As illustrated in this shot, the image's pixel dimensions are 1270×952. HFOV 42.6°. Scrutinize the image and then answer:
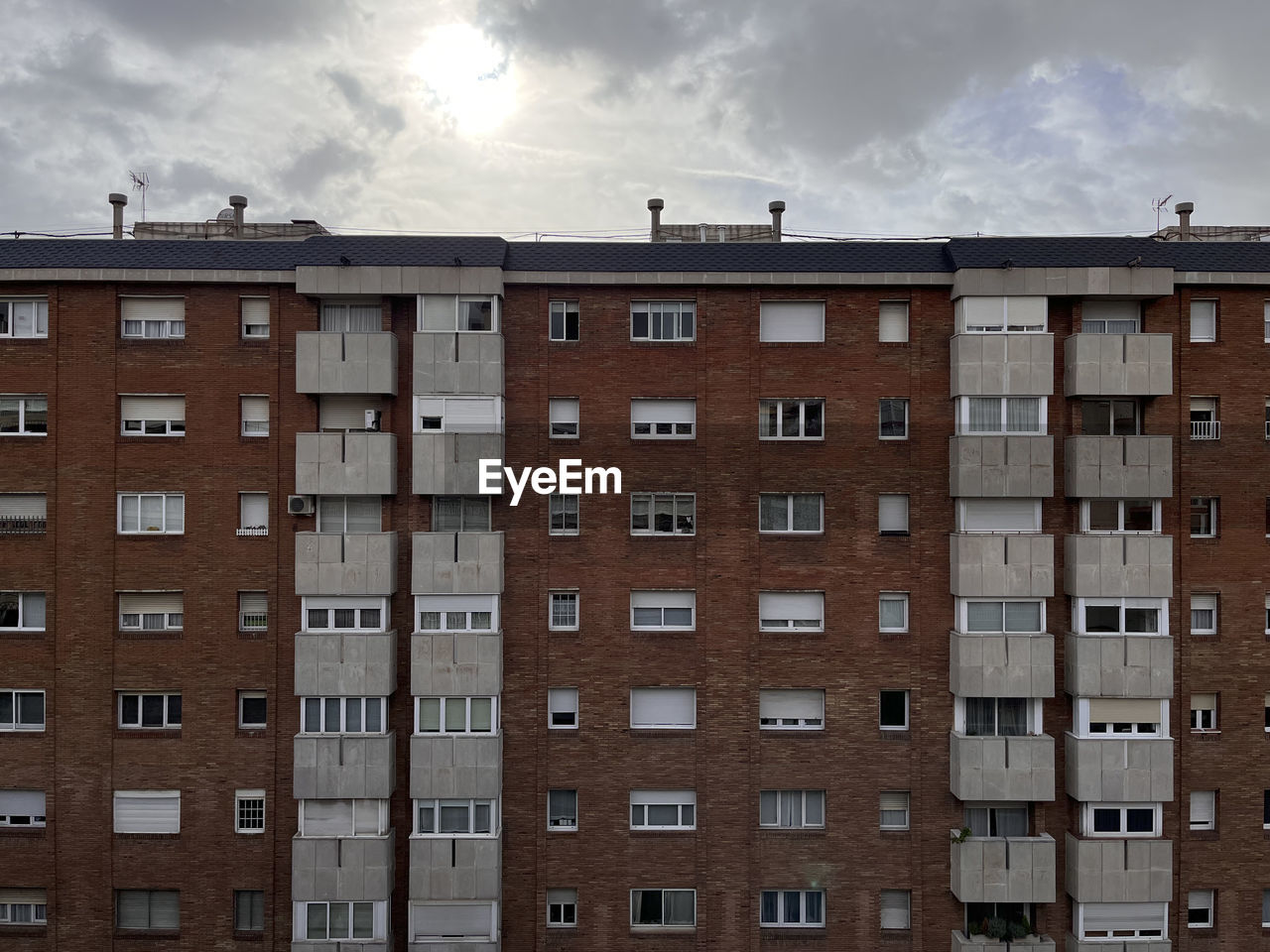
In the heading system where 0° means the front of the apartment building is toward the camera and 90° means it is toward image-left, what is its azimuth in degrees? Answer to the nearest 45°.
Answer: approximately 0°
